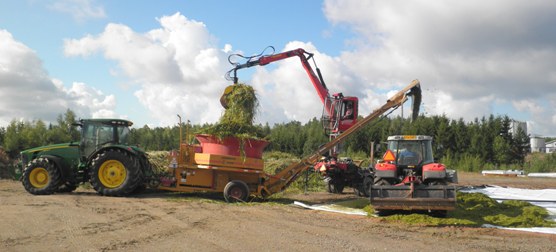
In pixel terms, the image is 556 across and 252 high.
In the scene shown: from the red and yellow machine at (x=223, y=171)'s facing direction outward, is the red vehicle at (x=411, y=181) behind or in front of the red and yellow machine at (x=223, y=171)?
behind

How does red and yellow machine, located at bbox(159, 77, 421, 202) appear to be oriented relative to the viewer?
to the viewer's left

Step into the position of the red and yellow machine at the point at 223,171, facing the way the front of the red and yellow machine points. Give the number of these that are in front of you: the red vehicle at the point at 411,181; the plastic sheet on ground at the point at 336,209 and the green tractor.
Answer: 1

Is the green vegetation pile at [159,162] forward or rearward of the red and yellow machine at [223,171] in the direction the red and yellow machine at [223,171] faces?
forward

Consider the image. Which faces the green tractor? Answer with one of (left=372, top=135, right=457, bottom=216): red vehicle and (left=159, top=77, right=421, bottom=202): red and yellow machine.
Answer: the red and yellow machine

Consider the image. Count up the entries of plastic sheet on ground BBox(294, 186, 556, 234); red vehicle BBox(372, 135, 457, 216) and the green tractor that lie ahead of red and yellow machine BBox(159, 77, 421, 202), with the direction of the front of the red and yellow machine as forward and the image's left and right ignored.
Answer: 1

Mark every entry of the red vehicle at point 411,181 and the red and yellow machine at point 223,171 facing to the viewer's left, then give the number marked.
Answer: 1

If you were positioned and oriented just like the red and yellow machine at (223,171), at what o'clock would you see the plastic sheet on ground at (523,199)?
The plastic sheet on ground is roughly at 6 o'clock from the red and yellow machine.

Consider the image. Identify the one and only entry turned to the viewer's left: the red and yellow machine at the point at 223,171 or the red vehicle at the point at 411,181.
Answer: the red and yellow machine

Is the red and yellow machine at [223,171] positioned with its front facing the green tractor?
yes
